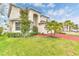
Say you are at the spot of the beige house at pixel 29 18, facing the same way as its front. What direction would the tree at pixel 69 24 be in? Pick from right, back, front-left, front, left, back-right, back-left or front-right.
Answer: front-left

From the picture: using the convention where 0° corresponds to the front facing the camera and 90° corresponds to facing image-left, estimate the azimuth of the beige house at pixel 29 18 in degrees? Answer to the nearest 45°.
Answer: approximately 315°
